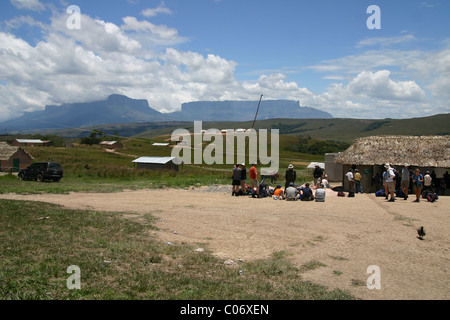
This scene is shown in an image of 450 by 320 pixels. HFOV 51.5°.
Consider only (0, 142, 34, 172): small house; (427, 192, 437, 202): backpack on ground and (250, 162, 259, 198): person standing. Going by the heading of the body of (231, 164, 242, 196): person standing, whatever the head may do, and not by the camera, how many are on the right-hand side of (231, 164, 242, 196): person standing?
2

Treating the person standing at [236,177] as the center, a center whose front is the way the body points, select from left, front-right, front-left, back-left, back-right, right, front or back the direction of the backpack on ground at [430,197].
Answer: right

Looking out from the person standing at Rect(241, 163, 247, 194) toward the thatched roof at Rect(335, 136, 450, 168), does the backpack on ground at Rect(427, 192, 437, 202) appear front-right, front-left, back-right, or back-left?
front-right

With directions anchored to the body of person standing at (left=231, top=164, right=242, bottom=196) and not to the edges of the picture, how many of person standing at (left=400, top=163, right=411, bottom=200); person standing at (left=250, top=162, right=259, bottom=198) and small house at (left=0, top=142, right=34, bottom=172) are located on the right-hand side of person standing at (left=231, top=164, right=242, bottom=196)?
2

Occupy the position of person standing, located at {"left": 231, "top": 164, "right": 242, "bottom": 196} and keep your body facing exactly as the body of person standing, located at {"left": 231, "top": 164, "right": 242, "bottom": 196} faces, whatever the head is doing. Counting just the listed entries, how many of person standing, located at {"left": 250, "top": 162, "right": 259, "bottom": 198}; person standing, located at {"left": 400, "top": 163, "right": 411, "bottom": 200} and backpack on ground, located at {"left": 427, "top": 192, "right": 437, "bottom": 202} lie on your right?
3

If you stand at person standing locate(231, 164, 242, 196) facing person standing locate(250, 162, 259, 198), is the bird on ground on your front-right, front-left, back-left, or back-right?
front-right

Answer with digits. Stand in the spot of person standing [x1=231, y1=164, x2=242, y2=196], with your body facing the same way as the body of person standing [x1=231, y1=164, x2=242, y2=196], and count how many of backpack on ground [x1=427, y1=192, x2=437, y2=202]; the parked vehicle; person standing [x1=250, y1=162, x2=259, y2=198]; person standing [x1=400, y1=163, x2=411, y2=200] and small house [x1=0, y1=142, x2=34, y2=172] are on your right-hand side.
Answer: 3

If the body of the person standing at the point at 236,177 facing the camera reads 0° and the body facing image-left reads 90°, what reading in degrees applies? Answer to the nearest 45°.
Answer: approximately 180°

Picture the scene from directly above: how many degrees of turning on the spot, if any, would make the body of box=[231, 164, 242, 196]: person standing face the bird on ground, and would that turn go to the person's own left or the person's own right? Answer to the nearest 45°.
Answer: approximately 135° to the person's own right

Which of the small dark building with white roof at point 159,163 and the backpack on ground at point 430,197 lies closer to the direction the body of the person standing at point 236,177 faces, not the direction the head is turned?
the small dark building with white roof

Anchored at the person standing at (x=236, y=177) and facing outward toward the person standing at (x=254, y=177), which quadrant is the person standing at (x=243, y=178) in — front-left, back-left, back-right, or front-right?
front-left
